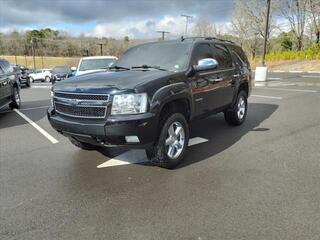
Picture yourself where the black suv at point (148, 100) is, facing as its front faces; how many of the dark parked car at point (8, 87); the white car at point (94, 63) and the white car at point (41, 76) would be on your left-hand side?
0

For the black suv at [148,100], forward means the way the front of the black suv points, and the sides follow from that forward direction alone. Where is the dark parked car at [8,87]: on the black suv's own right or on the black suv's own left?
on the black suv's own right

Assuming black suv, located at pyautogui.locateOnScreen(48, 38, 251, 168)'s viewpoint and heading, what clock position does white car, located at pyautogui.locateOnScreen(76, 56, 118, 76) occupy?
The white car is roughly at 4 o'clock from the black suv.

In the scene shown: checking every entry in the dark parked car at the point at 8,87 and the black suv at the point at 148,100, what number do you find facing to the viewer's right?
0

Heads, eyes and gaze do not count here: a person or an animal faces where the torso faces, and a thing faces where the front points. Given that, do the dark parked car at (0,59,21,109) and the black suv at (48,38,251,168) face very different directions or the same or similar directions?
same or similar directions

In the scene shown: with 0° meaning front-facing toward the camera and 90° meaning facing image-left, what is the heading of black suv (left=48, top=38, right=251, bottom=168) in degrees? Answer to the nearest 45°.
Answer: approximately 45°

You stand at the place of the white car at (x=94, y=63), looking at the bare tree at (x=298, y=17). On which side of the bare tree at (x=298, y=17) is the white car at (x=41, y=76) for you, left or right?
left

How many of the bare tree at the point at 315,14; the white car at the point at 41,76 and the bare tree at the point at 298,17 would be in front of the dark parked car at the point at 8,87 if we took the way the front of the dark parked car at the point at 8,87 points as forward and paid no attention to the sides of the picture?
0

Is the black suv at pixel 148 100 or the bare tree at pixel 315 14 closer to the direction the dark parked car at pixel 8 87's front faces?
the black suv

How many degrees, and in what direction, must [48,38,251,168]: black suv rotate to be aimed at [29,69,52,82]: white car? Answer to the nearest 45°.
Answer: approximately 135° to its right

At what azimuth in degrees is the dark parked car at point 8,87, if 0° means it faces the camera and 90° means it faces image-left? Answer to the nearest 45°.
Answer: approximately 45°

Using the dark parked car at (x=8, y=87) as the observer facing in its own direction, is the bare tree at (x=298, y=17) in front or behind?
behind

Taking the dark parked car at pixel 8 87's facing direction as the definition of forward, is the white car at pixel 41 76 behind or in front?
behind

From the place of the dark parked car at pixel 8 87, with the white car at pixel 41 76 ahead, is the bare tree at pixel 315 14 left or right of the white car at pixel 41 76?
right

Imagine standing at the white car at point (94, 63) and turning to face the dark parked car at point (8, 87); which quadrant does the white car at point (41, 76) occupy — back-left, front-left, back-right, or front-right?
back-right

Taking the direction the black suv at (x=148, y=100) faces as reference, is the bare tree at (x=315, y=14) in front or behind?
behind

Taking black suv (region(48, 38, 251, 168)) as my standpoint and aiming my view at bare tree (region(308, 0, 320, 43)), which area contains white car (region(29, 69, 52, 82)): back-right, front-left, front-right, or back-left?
front-left
